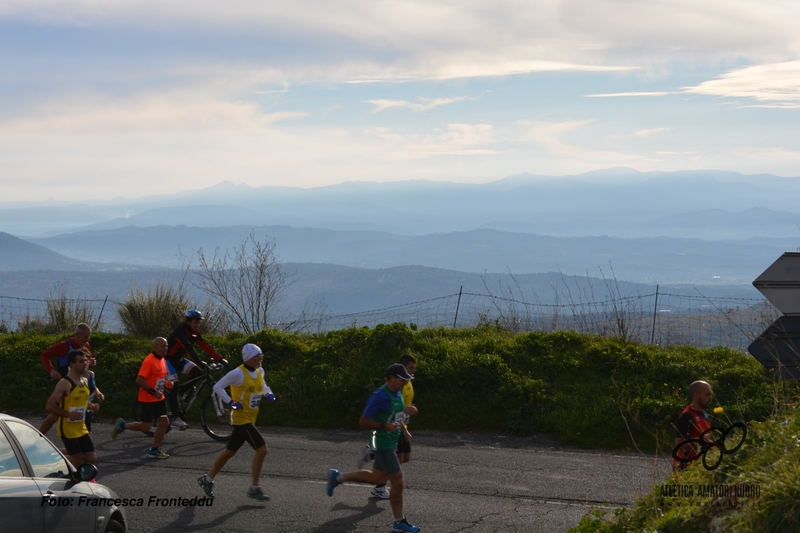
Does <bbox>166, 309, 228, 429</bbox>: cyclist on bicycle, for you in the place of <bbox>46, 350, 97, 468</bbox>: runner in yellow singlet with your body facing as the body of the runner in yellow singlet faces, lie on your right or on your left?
on your left

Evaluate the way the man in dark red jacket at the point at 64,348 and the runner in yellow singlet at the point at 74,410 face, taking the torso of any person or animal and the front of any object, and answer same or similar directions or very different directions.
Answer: same or similar directions

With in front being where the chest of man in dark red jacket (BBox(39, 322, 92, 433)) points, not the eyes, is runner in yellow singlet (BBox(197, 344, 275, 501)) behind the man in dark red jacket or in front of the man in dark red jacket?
in front
